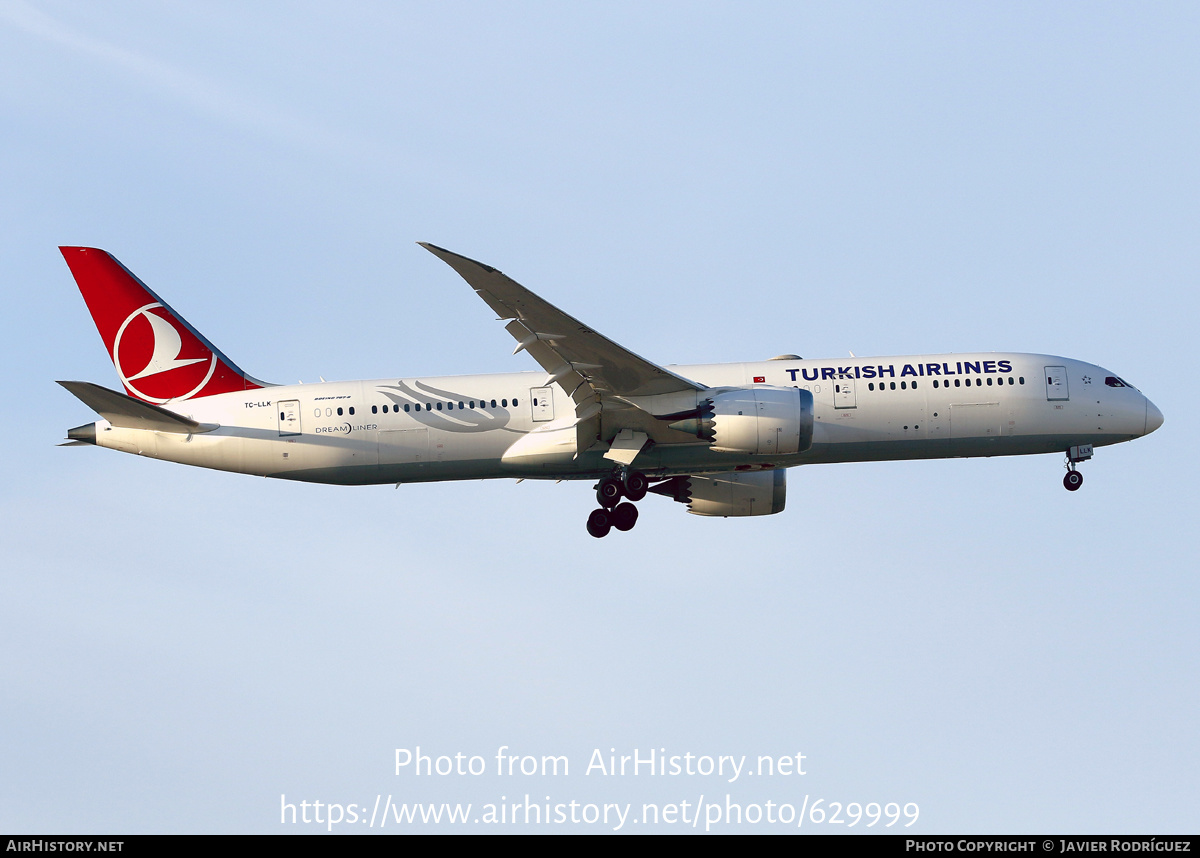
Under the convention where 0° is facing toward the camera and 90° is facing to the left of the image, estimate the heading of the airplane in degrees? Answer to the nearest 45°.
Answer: approximately 270°
